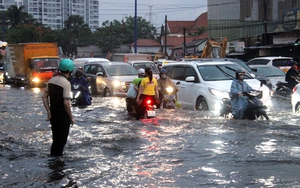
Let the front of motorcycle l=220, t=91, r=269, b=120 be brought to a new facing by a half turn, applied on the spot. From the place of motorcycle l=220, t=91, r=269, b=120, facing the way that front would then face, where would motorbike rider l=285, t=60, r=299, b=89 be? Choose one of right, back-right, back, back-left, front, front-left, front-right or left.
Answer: front-right

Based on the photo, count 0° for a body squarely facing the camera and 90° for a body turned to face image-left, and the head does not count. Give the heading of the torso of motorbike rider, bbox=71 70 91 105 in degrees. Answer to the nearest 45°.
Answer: approximately 45°

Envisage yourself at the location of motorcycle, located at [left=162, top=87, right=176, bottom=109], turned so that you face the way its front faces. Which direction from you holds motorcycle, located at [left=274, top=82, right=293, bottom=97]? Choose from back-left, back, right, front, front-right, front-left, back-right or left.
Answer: back-left

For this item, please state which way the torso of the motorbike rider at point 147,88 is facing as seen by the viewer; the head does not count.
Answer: away from the camera

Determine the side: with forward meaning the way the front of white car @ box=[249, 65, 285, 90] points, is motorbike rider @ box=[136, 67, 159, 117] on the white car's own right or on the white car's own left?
on the white car's own right

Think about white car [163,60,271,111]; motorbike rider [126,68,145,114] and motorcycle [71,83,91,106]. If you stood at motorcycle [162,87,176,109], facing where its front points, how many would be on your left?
1

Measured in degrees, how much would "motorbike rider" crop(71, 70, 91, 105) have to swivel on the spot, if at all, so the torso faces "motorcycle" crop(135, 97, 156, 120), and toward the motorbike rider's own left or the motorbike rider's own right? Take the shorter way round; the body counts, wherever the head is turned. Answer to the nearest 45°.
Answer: approximately 45° to the motorbike rider's own left

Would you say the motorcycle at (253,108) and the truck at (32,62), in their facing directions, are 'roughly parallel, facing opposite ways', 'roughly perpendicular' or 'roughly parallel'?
roughly parallel

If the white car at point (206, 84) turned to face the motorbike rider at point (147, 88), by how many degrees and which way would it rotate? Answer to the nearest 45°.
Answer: approximately 90° to its right

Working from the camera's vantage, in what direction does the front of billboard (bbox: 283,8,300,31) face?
facing the viewer and to the left of the viewer

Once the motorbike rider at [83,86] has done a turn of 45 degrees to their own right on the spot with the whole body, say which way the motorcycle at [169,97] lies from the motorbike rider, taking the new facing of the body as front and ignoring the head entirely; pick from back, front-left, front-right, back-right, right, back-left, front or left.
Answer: back-left

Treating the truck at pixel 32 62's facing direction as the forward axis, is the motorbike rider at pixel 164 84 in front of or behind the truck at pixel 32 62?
in front

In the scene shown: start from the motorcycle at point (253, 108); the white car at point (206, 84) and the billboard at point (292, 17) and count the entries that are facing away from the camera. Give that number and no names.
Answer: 0

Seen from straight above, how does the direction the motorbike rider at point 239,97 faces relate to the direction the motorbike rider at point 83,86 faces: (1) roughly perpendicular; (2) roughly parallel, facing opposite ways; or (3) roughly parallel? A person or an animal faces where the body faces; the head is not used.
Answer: roughly perpendicular

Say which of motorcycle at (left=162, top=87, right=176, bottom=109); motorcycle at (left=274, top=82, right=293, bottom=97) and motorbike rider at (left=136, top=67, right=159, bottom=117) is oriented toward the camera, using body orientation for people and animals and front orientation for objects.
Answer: motorcycle at (left=162, top=87, right=176, bottom=109)
